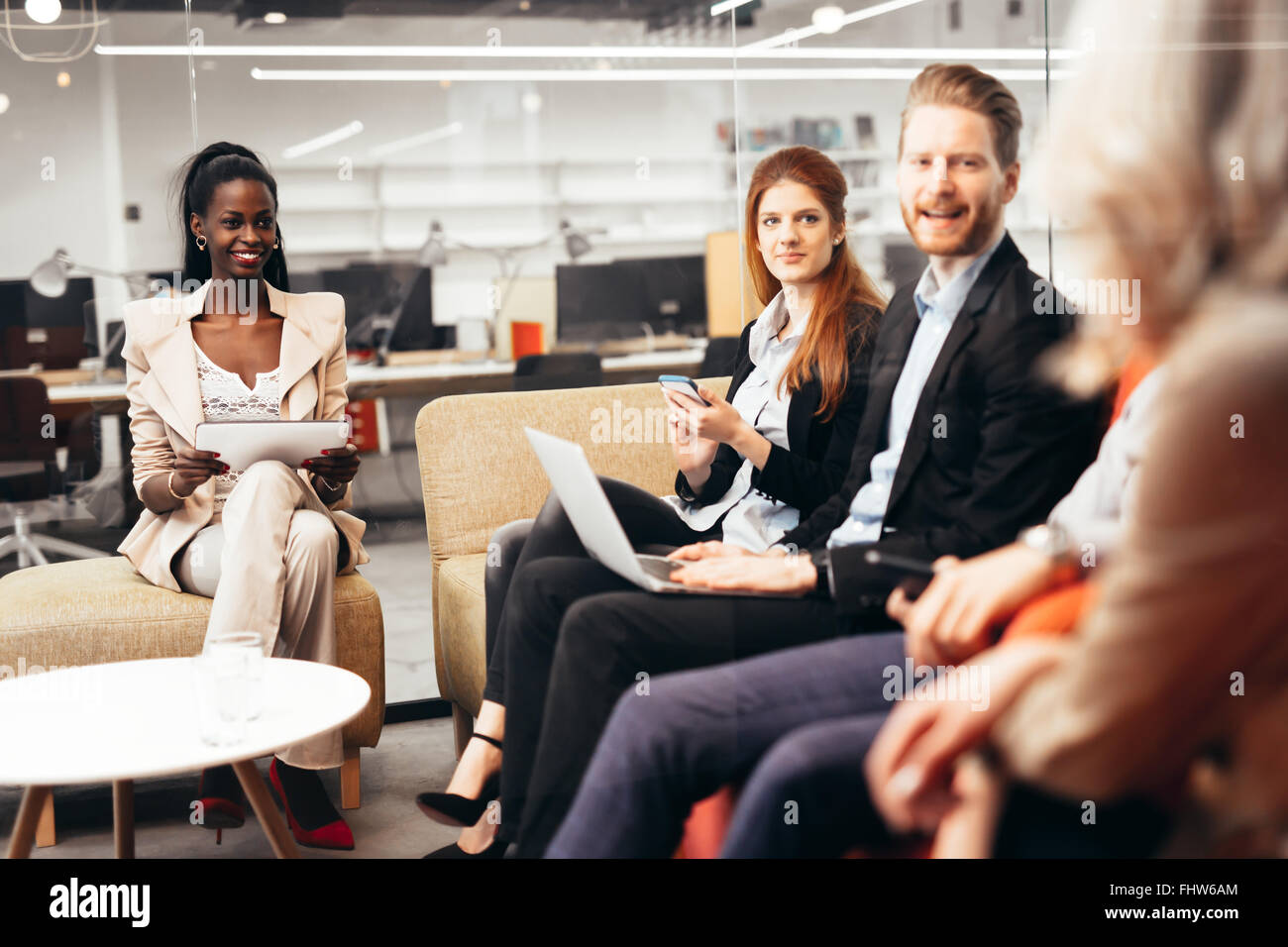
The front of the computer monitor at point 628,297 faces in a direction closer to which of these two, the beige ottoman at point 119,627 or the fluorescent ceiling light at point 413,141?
the beige ottoman

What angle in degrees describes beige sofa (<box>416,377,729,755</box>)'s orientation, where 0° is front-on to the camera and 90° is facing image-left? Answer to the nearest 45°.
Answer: approximately 0°

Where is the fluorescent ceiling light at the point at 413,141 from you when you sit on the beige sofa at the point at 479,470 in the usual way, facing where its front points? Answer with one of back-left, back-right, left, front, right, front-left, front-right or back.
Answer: back

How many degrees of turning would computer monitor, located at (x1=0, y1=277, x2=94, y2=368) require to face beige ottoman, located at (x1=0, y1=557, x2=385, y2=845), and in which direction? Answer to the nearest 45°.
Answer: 0° — it already faces it

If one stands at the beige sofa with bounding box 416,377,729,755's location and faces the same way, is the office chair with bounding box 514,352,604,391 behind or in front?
behind

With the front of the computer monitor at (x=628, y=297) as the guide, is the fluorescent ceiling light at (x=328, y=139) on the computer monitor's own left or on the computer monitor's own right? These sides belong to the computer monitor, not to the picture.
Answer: on the computer monitor's own right
